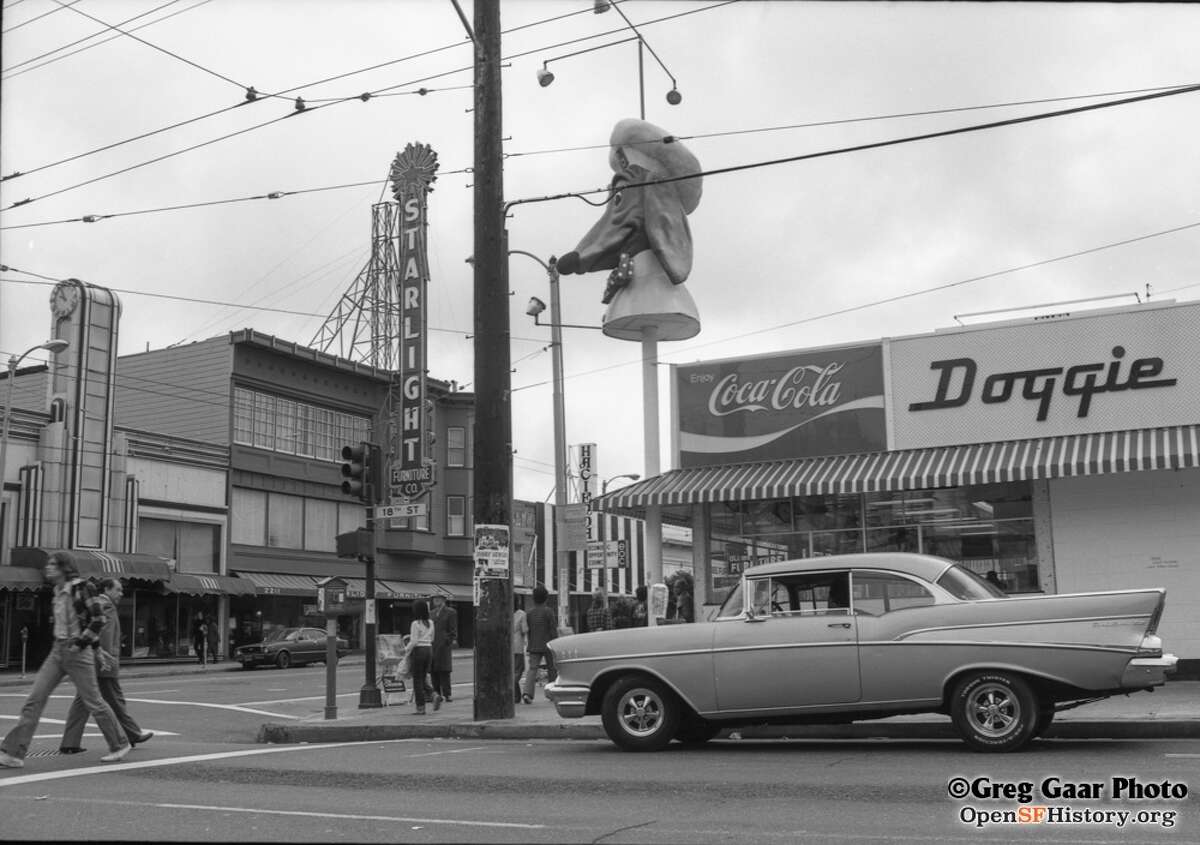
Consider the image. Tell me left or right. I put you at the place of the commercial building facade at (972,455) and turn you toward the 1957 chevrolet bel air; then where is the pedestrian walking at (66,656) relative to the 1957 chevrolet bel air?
right

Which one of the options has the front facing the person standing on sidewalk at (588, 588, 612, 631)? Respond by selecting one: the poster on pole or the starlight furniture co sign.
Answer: the starlight furniture co sign

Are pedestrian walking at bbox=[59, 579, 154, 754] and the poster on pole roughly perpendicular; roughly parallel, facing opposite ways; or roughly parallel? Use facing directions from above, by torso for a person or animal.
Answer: roughly perpendicular

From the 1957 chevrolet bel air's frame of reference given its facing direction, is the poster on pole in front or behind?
in front

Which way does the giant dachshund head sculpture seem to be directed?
to the viewer's left

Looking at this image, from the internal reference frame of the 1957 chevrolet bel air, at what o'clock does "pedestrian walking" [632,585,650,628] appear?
The pedestrian walking is roughly at 2 o'clock from the 1957 chevrolet bel air.

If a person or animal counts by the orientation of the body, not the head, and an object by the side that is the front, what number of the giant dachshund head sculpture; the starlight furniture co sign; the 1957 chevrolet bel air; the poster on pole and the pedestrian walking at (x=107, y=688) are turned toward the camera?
2

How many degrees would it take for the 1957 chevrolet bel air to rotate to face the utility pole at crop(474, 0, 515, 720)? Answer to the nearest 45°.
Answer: approximately 45° to its right

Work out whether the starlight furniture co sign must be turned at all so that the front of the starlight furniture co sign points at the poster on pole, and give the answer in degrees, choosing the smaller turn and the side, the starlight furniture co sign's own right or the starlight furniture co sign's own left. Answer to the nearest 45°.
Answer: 0° — it already faces it

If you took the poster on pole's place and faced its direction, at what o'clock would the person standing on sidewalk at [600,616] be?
The person standing on sidewalk is roughly at 7 o'clock from the poster on pole.

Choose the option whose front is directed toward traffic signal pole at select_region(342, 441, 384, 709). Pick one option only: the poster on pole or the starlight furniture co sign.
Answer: the starlight furniture co sign

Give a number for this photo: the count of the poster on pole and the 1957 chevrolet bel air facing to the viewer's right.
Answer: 0

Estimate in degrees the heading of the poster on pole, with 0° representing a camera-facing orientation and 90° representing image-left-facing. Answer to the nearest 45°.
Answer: approximately 0°
